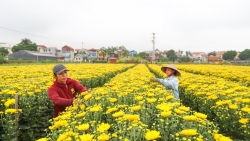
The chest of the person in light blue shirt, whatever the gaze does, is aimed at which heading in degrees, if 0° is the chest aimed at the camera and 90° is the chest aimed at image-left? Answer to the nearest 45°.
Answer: approximately 45°

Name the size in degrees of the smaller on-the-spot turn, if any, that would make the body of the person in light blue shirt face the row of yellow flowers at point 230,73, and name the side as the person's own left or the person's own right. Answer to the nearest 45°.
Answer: approximately 135° to the person's own right

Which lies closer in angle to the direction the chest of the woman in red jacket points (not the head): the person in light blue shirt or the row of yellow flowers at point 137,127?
the row of yellow flowers

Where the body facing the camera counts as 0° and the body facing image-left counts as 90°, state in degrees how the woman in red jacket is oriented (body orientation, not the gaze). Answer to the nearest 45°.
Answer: approximately 315°

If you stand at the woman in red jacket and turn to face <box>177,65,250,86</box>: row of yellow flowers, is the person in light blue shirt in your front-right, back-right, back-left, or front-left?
front-right

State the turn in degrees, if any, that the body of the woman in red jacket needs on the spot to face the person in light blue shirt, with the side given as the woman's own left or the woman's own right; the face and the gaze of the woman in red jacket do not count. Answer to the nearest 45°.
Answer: approximately 45° to the woman's own left

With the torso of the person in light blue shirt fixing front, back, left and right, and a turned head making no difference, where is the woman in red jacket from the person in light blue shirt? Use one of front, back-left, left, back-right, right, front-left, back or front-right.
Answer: front

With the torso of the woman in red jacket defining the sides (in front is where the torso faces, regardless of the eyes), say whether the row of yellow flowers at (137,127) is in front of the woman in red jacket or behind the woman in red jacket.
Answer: in front

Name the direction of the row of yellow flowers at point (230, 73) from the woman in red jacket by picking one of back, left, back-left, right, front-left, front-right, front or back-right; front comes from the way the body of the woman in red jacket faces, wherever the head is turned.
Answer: left

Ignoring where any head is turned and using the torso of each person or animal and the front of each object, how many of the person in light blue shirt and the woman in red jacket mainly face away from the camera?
0

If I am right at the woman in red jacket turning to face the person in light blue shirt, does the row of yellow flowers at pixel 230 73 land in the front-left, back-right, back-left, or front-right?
front-left
